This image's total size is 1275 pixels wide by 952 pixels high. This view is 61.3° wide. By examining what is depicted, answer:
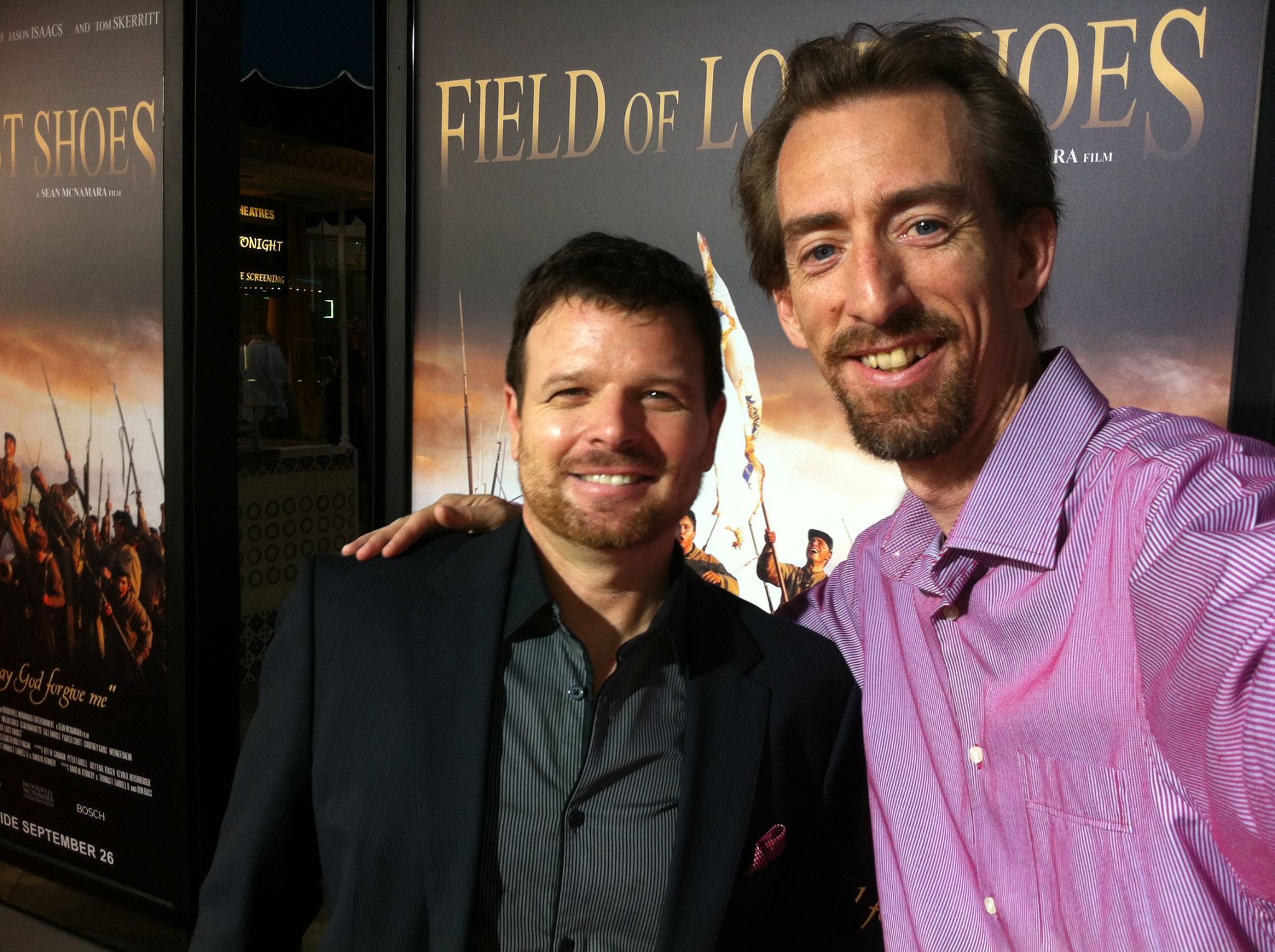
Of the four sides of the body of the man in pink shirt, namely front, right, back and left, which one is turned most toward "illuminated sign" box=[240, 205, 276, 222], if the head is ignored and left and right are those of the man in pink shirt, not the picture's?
right

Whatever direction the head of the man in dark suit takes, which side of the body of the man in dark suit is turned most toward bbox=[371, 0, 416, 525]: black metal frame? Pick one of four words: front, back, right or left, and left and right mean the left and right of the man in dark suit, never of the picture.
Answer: back

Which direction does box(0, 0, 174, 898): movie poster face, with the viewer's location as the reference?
facing the viewer and to the left of the viewer

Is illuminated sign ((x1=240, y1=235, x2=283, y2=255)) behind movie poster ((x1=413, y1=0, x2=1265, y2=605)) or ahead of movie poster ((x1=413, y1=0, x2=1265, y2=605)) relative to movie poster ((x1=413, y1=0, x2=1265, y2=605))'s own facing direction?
behind

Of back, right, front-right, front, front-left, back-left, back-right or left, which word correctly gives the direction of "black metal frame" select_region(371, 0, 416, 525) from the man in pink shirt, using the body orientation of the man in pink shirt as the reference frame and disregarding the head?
right

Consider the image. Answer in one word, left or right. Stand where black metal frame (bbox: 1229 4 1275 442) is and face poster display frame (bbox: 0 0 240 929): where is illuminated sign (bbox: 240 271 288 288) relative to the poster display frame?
right

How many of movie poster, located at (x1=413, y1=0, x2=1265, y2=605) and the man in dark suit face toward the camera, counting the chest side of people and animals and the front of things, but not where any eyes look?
2

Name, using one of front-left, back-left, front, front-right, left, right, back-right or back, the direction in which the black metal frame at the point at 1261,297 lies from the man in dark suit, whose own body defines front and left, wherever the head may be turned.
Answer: left

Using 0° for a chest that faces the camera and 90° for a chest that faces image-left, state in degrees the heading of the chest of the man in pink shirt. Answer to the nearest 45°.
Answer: approximately 45°

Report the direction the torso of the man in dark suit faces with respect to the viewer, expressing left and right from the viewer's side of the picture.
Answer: facing the viewer

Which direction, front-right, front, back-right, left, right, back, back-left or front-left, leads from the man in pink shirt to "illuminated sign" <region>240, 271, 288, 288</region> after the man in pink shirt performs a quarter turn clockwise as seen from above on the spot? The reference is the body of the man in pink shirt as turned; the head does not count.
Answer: front

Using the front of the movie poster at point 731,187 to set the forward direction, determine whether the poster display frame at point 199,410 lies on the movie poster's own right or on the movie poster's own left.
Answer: on the movie poster's own right

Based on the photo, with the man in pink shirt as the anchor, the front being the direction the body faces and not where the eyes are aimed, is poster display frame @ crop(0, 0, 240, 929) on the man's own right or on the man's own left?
on the man's own right
